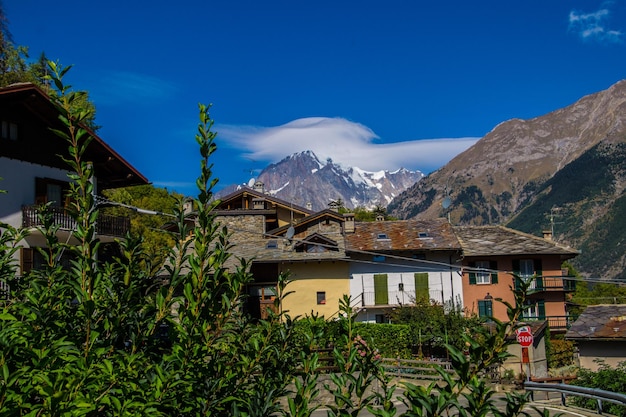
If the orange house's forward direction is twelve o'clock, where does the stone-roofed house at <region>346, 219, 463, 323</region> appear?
The stone-roofed house is roughly at 2 o'clock from the orange house.

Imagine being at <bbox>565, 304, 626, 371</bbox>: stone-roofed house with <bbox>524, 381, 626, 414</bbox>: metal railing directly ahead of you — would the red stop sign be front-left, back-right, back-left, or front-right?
front-right

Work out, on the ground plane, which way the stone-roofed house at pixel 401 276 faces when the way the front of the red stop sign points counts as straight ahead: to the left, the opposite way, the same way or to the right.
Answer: the same way

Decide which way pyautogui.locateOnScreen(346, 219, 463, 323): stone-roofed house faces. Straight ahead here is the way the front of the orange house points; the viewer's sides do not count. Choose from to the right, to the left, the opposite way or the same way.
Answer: the same way

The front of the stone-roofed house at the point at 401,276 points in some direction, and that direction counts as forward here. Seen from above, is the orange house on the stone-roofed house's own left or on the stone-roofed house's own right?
on the stone-roofed house's own left

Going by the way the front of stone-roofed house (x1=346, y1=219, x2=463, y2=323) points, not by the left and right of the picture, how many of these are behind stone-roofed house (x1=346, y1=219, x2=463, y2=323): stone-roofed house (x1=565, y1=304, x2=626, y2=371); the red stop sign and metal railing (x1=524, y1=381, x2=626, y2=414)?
0

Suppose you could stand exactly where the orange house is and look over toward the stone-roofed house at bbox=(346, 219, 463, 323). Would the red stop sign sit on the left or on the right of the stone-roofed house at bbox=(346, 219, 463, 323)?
left

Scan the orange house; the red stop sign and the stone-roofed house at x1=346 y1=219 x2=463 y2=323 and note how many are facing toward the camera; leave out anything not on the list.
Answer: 3

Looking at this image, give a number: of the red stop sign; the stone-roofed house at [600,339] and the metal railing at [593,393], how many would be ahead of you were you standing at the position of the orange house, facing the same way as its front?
3

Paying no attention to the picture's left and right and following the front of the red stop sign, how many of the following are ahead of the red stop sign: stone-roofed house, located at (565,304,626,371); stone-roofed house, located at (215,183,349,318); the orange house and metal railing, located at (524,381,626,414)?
1

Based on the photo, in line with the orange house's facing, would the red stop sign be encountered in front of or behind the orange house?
in front

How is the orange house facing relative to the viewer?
toward the camera

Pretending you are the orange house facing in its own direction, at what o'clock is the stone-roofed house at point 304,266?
The stone-roofed house is roughly at 2 o'clock from the orange house.

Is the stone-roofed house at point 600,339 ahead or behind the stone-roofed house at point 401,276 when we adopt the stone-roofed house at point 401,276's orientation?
ahead

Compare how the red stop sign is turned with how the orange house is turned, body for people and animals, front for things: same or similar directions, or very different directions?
same or similar directions

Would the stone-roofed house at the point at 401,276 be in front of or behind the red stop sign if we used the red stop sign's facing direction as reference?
behind
